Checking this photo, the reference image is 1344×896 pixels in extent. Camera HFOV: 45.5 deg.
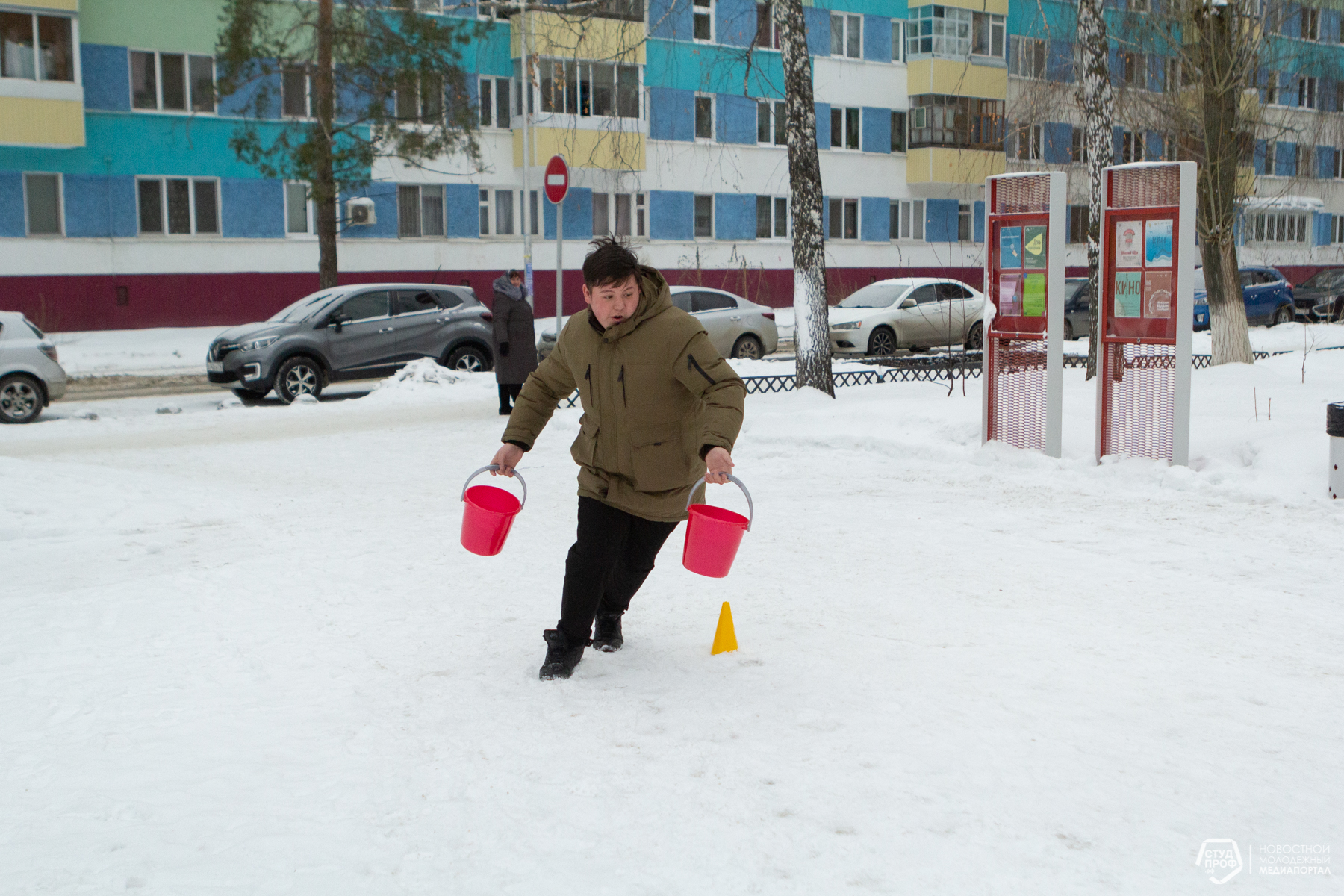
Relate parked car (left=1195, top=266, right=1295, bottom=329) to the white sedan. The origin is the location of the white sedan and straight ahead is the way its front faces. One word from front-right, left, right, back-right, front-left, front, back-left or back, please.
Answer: back

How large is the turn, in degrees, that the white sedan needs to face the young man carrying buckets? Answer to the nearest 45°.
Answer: approximately 45° to its left

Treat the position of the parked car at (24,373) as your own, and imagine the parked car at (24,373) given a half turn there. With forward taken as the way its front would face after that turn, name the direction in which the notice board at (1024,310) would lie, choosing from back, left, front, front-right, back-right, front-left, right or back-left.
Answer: front-right

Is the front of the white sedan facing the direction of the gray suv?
yes

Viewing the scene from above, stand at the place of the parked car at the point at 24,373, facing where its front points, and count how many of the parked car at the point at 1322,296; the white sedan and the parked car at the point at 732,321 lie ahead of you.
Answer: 0

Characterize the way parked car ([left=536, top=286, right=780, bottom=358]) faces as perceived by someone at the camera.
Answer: facing to the left of the viewer

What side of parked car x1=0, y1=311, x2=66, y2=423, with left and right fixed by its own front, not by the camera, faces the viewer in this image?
left

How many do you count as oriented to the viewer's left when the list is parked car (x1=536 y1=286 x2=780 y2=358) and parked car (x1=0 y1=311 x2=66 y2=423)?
2

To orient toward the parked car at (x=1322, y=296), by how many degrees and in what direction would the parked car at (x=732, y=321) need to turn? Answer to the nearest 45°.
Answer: approximately 135° to its right

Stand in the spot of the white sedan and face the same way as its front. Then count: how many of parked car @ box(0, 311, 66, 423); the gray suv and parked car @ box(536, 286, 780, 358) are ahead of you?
3

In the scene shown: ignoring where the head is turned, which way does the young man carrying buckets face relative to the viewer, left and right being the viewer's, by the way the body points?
facing the viewer and to the left of the viewer

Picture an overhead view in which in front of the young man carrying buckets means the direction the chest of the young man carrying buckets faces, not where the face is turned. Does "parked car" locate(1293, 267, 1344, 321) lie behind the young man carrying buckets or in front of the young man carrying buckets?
behind

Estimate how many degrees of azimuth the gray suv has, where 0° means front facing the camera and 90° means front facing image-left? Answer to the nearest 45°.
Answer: approximately 45°
